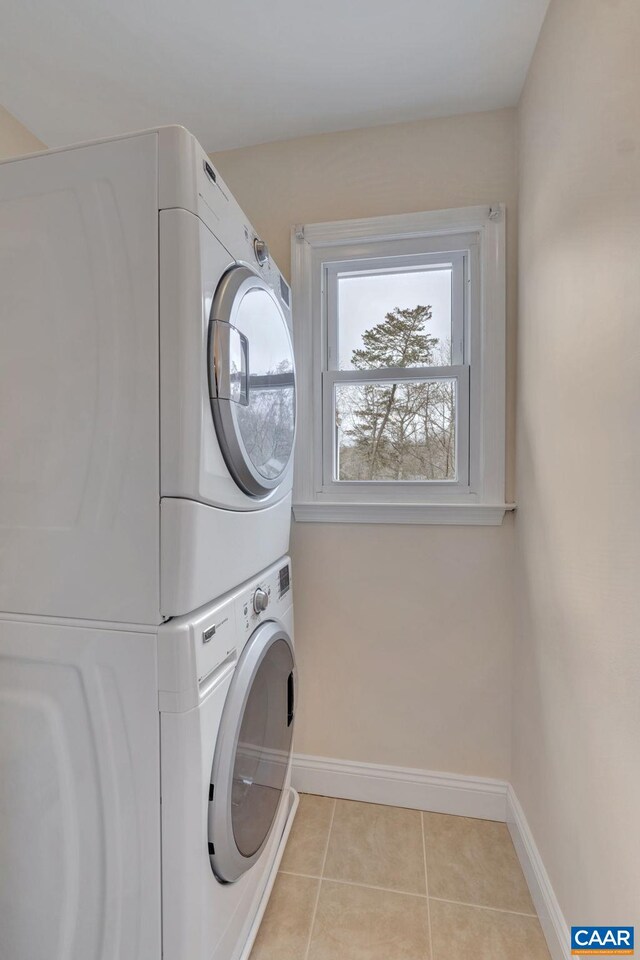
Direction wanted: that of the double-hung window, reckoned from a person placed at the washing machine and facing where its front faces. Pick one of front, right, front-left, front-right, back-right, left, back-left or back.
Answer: left

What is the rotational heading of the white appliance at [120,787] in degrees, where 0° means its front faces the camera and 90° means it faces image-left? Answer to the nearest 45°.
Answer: approximately 315°

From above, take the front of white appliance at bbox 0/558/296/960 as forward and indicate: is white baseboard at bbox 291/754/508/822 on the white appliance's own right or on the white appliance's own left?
on the white appliance's own left

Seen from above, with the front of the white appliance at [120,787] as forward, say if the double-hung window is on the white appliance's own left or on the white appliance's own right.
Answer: on the white appliance's own left

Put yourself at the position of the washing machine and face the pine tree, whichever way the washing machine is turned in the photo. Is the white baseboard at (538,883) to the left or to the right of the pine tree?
right

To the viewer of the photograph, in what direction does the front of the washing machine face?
facing the viewer and to the right of the viewer
